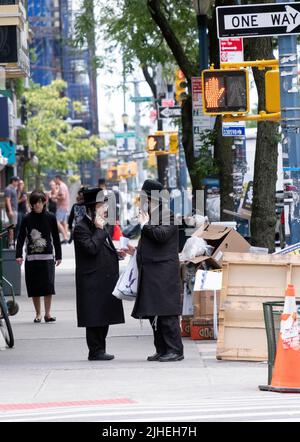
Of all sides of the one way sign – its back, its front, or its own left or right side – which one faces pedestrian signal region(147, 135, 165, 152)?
back

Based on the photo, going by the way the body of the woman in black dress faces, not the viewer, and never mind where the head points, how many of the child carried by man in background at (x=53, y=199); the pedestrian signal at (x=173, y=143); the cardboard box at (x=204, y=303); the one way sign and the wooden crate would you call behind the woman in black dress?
2

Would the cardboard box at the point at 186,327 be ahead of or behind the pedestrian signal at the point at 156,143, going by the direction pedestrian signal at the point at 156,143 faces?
ahead

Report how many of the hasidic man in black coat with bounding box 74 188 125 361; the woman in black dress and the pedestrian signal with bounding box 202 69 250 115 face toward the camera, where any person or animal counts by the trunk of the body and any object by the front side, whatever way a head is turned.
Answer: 2

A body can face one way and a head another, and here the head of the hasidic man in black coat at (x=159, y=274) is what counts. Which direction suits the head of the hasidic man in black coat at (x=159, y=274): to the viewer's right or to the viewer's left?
to the viewer's left

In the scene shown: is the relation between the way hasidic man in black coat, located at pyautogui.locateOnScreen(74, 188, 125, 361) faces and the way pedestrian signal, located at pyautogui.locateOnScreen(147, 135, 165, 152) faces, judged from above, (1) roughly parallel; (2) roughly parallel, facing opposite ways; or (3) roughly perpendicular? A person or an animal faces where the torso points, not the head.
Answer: roughly perpendicular

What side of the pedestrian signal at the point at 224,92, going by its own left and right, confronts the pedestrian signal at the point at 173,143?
back

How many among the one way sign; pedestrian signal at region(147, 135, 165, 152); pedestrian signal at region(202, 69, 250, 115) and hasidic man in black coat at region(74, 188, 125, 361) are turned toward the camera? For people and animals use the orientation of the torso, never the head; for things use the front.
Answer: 3

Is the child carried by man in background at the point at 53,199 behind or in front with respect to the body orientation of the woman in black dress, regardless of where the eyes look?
behind

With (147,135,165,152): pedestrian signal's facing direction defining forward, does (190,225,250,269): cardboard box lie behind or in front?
in front

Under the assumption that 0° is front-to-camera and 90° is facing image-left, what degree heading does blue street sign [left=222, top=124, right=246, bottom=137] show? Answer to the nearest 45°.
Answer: approximately 0°
